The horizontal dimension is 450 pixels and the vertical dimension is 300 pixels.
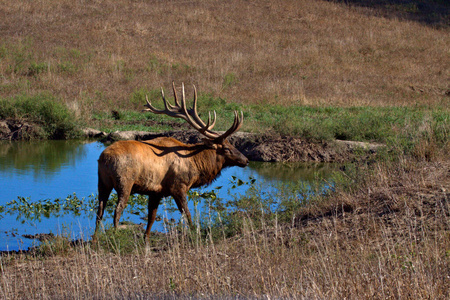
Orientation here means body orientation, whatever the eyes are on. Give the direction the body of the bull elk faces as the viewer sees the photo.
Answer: to the viewer's right
